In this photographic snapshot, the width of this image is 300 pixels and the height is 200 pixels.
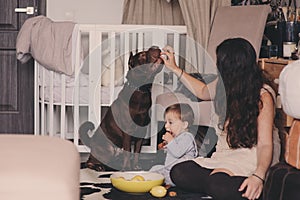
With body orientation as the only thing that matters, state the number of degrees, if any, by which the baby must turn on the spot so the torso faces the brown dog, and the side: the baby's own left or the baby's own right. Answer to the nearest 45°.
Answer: approximately 45° to the baby's own right
